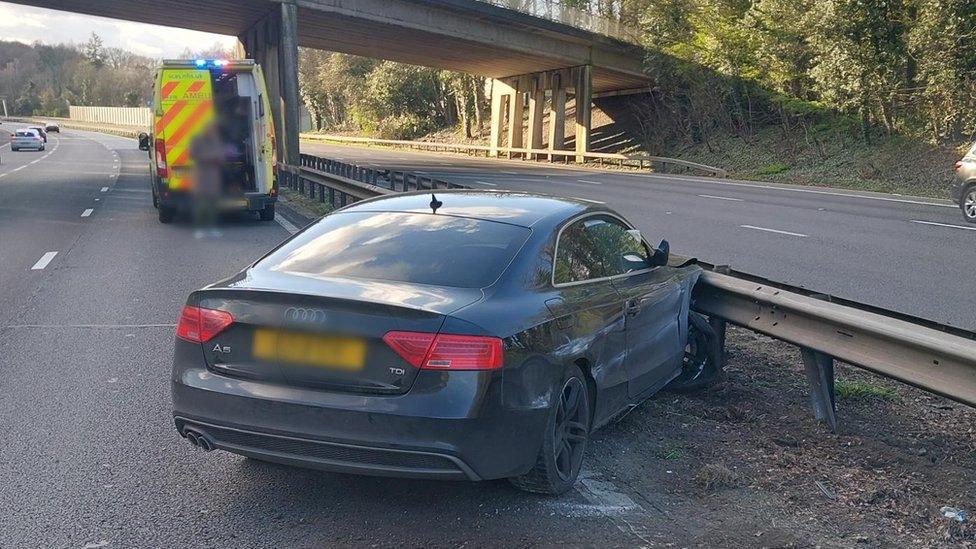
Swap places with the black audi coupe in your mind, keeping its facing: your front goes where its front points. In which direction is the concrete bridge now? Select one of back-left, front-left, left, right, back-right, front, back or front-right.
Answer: front-left

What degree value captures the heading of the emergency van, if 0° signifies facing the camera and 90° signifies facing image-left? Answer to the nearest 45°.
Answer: approximately 180°

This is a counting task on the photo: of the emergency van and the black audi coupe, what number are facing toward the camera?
0

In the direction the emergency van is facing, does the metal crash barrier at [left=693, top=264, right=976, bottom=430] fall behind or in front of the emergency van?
behind

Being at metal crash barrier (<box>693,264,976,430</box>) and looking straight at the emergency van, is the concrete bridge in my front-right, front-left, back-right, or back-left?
front-right

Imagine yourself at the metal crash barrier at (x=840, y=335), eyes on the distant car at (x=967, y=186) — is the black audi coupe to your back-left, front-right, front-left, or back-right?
back-left

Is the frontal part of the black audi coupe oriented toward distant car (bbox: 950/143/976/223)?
yes

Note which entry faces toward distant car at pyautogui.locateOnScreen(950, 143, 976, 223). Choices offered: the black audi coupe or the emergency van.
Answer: the black audi coupe

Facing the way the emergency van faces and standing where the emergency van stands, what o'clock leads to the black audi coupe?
The black audi coupe is roughly at 6 o'clock from the emergency van.

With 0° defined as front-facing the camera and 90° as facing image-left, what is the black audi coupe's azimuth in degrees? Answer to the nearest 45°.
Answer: approximately 225°

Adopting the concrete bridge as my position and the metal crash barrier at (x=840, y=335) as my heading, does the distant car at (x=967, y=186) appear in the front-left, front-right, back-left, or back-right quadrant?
front-left

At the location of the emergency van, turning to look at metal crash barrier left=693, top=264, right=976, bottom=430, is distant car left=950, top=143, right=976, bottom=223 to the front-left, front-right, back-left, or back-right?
front-left

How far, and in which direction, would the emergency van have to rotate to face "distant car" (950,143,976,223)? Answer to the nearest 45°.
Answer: approximately 90° to its right

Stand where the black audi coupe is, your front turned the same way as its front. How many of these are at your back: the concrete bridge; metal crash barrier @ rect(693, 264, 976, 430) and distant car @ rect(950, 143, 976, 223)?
0

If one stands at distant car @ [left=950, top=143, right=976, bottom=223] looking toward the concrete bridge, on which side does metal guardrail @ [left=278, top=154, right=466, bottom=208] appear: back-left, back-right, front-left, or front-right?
front-left

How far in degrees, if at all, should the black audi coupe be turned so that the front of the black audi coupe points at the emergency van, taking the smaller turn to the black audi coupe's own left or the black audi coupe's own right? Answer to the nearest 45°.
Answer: approximately 45° to the black audi coupe's own left

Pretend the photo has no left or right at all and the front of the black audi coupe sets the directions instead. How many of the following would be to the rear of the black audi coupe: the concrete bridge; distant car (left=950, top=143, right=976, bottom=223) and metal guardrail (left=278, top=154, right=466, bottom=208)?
0
